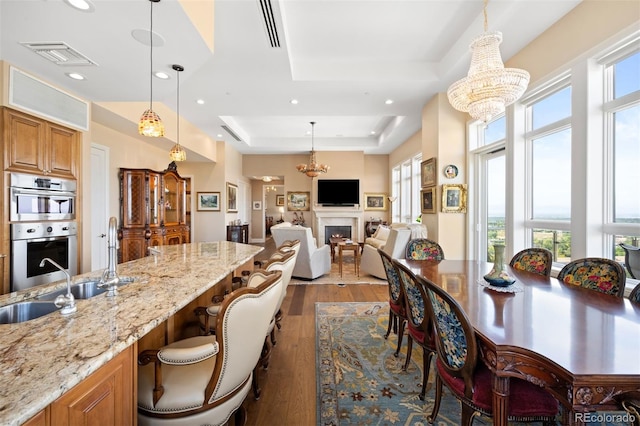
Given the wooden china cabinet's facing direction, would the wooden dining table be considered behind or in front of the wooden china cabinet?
in front

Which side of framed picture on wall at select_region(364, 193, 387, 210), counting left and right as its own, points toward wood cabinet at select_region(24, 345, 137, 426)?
front

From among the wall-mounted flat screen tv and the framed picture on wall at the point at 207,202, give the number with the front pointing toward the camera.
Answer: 2

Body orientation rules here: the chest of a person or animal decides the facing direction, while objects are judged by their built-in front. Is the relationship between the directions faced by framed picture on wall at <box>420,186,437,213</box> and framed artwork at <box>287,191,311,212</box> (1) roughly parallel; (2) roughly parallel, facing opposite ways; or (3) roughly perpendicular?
roughly perpendicular

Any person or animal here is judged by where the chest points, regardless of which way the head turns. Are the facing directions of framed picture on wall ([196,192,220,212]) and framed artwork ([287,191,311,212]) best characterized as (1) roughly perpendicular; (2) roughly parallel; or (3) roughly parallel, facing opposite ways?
roughly parallel

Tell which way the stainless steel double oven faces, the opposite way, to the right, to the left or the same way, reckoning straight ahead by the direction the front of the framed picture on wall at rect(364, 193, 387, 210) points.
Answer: to the left

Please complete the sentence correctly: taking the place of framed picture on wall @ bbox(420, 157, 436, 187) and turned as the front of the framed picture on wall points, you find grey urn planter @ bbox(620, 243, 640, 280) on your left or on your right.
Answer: on your left

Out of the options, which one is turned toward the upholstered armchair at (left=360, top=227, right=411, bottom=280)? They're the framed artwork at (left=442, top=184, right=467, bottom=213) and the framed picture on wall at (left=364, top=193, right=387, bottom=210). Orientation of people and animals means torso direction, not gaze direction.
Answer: the framed picture on wall

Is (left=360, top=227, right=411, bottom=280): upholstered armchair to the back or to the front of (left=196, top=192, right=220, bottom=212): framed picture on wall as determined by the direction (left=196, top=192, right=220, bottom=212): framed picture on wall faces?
to the front

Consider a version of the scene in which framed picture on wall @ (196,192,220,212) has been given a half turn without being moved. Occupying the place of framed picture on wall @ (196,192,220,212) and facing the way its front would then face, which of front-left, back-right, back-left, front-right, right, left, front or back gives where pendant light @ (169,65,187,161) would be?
back

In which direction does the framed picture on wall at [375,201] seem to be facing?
toward the camera

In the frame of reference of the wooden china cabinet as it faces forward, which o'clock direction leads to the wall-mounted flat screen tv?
The wall-mounted flat screen tv is roughly at 10 o'clock from the wooden china cabinet.

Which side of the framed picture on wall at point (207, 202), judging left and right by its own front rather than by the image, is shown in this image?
front

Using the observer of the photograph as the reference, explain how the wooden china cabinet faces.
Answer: facing the viewer and to the right of the viewer

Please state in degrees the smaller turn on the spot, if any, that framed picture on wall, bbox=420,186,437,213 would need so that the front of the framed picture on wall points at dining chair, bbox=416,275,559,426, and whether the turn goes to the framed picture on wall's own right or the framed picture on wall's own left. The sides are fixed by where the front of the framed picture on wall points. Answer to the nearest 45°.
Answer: approximately 45° to the framed picture on wall's own left

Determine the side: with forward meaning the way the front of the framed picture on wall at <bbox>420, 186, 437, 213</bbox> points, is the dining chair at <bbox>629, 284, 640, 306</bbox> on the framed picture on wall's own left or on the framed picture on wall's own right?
on the framed picture on wall's own left

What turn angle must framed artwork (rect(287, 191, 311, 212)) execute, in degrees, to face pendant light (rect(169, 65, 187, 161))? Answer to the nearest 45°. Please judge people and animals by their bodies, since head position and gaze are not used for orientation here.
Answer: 0° — it already faces it

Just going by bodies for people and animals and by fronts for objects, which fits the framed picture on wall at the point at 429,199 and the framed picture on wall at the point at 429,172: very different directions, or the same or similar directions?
same or similar directions

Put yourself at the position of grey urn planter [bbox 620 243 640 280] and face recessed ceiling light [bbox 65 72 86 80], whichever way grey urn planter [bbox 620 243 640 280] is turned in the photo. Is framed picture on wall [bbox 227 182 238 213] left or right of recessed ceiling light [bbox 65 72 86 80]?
right

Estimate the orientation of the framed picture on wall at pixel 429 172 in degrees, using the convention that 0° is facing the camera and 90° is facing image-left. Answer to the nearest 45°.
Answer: approximately 45°
